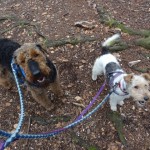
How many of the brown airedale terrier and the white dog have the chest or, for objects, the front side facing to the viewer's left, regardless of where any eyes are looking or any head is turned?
0

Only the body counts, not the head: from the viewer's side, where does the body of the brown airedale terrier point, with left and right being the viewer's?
facing the viewer and to the right of the viewer

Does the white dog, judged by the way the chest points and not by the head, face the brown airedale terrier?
no

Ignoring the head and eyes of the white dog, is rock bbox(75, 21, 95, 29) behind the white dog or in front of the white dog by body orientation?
behind

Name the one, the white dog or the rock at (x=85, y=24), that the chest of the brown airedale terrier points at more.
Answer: the white dog

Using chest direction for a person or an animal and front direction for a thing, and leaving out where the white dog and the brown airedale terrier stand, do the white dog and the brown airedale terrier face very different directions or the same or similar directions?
same or similar directions

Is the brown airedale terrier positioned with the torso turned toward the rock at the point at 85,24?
no

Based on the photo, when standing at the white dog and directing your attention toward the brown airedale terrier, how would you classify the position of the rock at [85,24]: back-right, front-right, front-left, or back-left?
front-right

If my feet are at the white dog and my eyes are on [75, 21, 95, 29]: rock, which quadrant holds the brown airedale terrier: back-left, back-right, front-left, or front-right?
front-left
